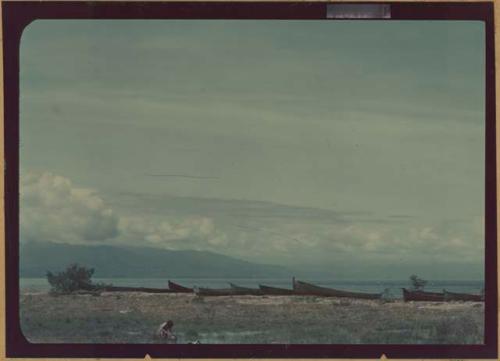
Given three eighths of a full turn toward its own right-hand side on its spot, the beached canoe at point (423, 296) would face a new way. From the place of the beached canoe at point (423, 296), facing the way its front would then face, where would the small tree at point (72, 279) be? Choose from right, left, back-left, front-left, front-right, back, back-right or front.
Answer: back-left

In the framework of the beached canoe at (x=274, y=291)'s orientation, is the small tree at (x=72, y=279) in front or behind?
in front

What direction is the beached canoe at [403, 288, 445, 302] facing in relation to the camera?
to the viewer's left

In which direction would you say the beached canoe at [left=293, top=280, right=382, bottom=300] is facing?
to the viewer's left

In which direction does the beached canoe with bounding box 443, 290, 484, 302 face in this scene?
to the viewer's left

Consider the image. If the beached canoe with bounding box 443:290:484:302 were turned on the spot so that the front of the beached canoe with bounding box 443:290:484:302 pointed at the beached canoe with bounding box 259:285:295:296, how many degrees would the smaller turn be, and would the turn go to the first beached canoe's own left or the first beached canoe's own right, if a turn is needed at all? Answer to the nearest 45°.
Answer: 0° — it already faces it

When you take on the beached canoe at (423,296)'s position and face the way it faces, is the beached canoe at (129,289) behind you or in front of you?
in front

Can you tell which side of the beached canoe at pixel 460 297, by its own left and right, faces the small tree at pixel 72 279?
front

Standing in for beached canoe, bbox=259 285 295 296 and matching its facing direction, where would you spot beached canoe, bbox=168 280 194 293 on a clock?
beached canoe, bbox=168 280 194 293 is roughly at 12 o'clock from beached canoe, bbox=259 285 295 296.

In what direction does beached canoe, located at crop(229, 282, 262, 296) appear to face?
to the viewer's left

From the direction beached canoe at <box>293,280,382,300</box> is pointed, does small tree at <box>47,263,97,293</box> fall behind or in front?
in front
